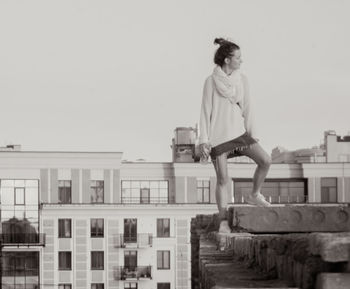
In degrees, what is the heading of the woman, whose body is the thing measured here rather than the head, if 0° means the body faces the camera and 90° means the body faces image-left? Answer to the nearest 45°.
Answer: approximately 315°

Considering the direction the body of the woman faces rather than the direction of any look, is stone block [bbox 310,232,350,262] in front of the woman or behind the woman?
in front
